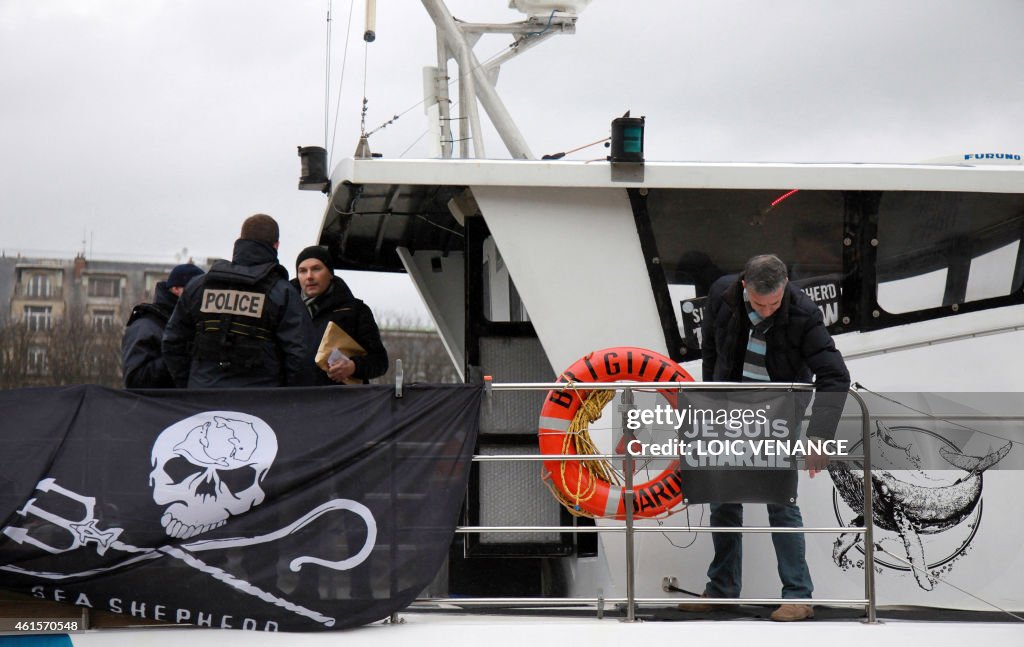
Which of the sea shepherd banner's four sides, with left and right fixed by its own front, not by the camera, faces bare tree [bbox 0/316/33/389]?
back

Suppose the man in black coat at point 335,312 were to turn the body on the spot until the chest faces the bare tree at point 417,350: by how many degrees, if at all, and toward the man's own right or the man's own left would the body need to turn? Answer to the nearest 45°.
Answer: approximately 135° to the man's own right

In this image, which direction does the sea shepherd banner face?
toward the camera

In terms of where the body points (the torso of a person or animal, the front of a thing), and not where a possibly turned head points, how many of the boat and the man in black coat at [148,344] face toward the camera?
0

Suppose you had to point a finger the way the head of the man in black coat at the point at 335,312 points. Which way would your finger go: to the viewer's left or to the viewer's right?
to the viewer's left

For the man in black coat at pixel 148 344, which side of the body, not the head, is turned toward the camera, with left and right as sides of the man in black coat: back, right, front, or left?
right

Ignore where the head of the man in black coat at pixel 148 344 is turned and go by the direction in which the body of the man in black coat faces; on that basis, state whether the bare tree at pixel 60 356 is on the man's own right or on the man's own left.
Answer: on the man's own left

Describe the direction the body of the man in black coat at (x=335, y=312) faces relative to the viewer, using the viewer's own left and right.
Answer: facing the viewer and to the left of the viewer

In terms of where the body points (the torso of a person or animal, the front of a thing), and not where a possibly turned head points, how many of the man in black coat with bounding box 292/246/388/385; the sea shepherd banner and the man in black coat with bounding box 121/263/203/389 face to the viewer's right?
1

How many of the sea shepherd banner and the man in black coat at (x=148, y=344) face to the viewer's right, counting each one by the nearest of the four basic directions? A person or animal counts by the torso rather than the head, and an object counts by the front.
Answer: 1

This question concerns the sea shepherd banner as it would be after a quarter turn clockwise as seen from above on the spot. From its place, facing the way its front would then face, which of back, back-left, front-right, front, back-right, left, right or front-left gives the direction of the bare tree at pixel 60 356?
right
